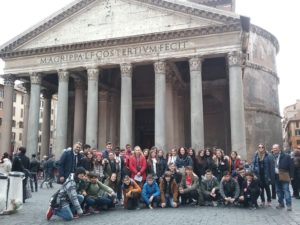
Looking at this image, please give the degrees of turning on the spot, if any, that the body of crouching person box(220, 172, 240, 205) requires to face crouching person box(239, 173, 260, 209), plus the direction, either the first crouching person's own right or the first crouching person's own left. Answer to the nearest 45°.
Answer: approximately 90° to the first crouching person's own left

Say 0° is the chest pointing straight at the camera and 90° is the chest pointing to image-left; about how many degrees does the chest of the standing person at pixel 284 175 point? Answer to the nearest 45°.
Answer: approximately 45°

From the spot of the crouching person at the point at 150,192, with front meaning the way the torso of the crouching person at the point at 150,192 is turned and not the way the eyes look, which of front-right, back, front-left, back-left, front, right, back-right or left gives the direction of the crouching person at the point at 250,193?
left
